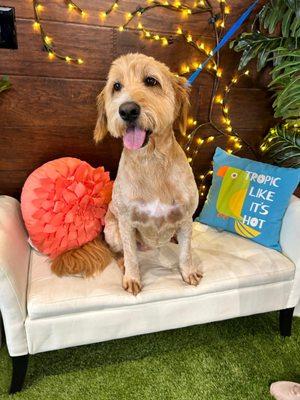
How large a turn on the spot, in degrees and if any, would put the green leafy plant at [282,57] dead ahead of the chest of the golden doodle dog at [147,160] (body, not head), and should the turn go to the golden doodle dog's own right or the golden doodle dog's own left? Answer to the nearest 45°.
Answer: approximately 135° to the golden doodle dog's own left

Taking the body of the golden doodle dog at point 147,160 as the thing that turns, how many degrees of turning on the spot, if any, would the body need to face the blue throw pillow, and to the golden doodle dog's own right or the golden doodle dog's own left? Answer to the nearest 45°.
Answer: approximately 135° to the golden doodle dog's own left

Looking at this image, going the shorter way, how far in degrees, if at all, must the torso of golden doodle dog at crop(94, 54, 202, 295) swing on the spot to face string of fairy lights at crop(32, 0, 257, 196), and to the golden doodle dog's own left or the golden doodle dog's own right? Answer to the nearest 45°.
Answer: approximately 180°
